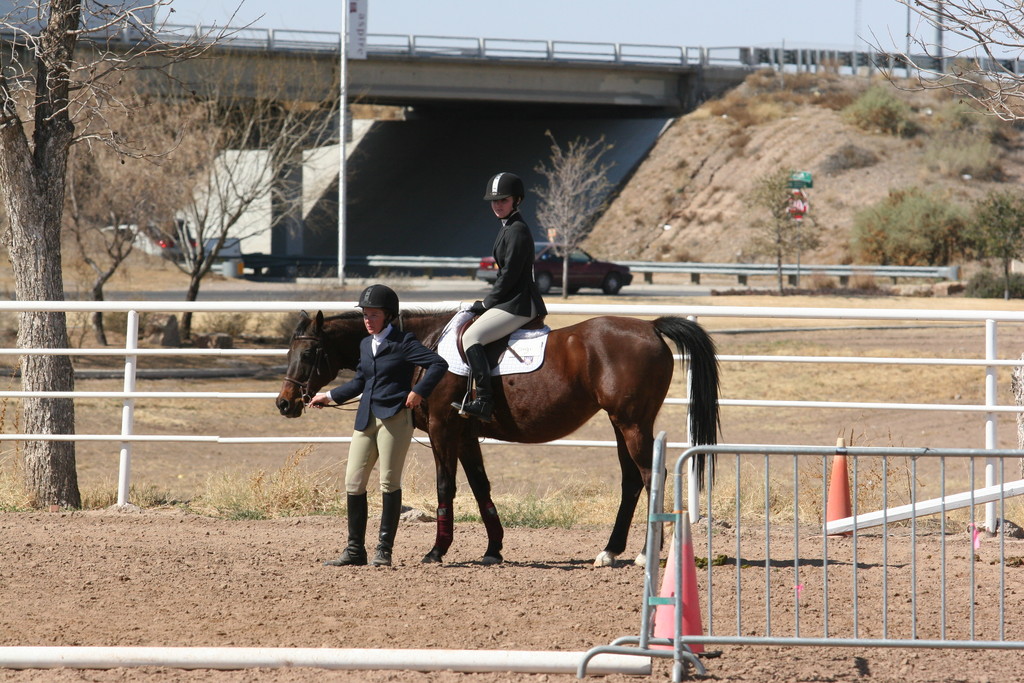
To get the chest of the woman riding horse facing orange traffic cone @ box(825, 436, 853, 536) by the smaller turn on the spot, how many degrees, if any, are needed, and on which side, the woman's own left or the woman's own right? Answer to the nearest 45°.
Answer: approximately 135° to the woman's own right

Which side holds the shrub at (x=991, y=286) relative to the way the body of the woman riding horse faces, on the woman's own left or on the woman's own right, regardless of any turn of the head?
on the woman's own right

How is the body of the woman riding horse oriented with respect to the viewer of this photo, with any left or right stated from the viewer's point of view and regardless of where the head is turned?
facing to the left of the viewer

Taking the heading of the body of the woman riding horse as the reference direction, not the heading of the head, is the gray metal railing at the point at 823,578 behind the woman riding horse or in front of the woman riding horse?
behind

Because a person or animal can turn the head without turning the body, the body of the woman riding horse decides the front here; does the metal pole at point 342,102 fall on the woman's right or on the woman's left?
on the woman's right

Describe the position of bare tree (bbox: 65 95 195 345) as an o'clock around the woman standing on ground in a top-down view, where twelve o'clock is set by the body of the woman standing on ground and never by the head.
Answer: The bare tree is roughly at 4 o'clock from the woman standing on ground.

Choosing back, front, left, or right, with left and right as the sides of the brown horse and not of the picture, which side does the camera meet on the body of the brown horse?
left
